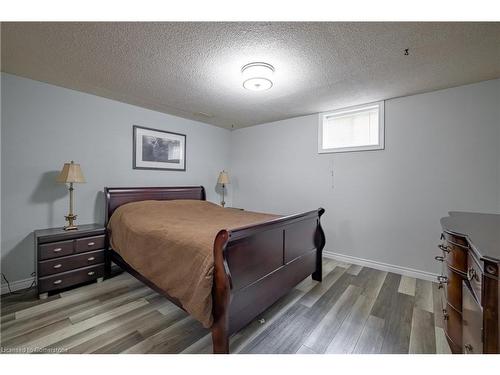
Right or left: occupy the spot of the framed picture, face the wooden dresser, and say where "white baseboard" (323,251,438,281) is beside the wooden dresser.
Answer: left

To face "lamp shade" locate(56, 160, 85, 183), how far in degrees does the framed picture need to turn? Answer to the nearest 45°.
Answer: approximately 90° to its right

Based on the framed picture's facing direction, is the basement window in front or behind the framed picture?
in front

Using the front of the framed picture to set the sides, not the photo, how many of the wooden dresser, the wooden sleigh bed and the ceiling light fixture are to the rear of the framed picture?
0

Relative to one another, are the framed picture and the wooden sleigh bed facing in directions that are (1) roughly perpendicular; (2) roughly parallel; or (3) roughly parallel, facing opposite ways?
roughly parallel

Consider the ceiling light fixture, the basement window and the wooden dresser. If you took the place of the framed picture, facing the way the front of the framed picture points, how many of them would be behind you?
0

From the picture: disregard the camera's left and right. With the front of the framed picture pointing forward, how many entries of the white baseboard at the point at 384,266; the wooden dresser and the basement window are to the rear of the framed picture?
0

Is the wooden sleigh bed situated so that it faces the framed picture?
no

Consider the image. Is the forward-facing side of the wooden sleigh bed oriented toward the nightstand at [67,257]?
no

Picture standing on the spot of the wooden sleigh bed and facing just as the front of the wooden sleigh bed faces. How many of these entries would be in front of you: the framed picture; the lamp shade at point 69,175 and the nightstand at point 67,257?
0

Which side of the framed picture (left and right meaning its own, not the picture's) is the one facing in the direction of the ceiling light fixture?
front

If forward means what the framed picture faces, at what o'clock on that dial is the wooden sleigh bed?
The wooden sleigh bed is roughly at 1 o'clock from the framed picture.

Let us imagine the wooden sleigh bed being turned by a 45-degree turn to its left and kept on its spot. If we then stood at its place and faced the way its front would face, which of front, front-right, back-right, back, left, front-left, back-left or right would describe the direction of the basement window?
front-left

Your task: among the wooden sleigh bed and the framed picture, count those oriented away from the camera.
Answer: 0

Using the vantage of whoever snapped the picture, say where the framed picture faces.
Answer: facing the viewer and to the right of the viewer
